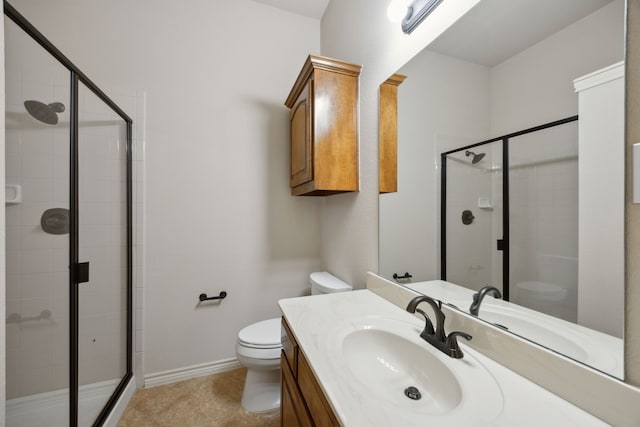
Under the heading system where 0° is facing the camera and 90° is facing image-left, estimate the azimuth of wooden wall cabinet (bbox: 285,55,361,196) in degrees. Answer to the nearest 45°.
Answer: approximately 90°

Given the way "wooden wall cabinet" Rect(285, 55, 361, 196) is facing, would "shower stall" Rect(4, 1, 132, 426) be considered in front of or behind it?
in front

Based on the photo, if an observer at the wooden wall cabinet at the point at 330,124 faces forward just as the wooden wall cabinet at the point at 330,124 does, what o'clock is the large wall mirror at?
The large wall mirror is roughly at 8 o'clock from the wooden wall cabinet.

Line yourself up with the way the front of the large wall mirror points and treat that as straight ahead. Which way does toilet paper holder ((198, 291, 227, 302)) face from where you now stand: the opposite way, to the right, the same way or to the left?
to the left

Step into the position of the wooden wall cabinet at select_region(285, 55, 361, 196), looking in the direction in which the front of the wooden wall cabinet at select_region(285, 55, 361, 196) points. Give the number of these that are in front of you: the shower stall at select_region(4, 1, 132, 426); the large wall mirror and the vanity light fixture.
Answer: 1

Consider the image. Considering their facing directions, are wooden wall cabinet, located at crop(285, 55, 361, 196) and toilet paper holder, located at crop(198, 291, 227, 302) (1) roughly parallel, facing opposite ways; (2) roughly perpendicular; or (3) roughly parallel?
roughly perpendicular

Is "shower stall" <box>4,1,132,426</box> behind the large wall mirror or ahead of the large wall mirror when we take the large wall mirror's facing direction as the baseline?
ahead
